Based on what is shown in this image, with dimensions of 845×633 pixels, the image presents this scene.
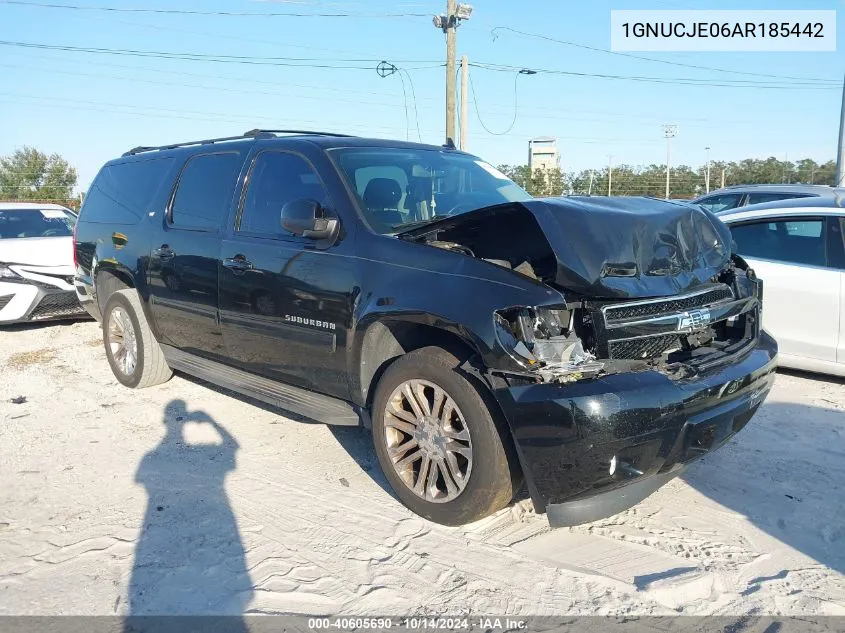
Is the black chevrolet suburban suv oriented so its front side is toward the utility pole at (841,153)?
no

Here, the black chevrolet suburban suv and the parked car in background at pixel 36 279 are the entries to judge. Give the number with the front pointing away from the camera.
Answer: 0

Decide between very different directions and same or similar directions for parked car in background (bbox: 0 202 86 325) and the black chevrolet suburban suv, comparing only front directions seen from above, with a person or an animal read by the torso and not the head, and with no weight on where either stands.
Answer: same or similar directions

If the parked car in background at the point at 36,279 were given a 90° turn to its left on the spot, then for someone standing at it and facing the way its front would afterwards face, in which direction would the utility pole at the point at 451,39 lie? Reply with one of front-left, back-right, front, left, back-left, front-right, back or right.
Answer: front

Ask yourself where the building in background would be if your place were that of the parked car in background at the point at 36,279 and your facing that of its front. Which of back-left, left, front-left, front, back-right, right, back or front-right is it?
left

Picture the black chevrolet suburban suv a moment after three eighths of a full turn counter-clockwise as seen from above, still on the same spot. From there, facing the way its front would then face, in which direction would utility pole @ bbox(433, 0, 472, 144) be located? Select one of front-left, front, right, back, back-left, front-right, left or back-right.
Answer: front

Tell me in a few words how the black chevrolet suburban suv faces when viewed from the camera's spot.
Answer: facing the viewer and to the right of the viewer

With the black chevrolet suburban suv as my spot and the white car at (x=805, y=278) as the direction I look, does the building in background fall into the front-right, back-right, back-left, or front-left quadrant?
front-left

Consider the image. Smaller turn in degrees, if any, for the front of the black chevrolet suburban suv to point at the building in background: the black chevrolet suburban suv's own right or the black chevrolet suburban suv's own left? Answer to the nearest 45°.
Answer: approximately 135° to the black chevrolet suburban suv's own left

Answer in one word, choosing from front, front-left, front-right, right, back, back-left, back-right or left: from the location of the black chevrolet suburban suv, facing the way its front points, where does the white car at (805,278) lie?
left

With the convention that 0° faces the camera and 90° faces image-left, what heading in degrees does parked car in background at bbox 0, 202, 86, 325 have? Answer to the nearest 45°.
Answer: approximately 315°

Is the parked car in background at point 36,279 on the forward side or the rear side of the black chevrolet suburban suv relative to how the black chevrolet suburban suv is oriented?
on the rear side
